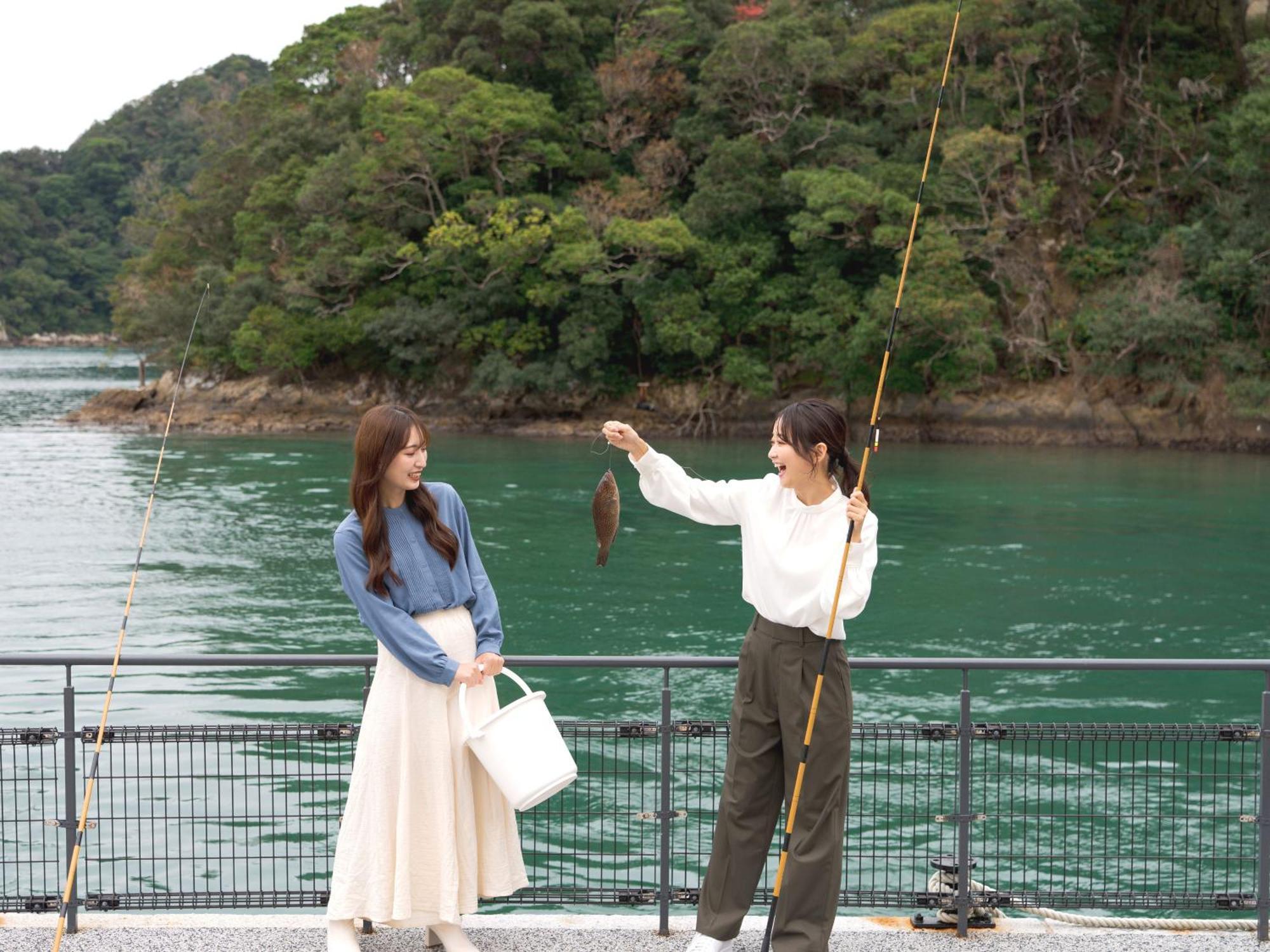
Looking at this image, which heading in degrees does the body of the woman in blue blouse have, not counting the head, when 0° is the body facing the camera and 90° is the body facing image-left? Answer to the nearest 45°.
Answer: approximately 315°

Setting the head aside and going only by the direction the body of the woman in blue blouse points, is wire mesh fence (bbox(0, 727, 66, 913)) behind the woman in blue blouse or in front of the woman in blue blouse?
behind

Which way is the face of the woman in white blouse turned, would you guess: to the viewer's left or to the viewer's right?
to the viewer's left

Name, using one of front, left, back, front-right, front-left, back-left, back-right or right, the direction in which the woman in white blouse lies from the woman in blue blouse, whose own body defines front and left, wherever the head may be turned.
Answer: front-left

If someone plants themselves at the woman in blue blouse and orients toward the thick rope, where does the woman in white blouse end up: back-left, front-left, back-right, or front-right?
front-right

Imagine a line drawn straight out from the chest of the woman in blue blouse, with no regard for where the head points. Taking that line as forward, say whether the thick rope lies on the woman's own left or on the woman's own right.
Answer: on the woman's own left

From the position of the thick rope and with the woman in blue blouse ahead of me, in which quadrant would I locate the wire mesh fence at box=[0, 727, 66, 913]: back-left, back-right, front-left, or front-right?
front-right

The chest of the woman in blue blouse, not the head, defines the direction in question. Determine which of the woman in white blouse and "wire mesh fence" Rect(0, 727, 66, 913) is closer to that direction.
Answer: the woman in white blouse
